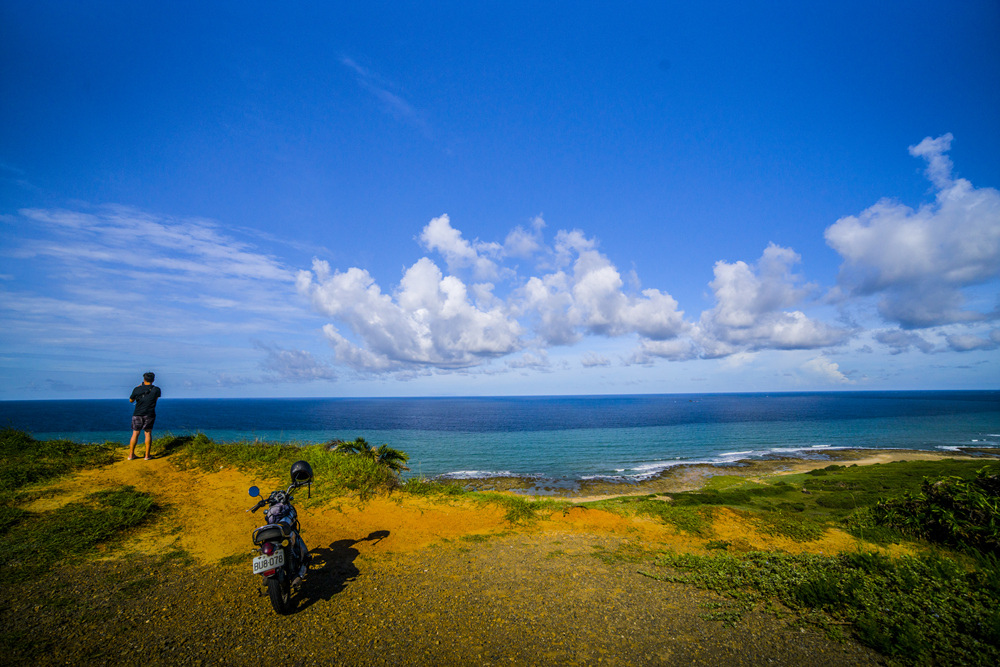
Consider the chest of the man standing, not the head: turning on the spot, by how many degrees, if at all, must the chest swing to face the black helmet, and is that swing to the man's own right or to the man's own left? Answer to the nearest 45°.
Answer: approximately 180°

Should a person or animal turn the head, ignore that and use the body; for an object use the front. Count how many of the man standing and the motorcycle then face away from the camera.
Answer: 2

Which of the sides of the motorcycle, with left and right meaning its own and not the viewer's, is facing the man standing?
front

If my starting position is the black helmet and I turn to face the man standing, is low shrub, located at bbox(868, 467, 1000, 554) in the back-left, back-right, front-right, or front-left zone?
back-right

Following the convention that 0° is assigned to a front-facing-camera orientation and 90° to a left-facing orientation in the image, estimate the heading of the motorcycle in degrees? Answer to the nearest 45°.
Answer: approximately 180°

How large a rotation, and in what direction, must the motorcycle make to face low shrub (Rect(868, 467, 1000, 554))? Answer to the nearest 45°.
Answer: approximately 90° to its right

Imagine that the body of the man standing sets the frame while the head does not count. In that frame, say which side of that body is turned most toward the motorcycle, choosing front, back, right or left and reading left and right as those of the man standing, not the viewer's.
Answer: back

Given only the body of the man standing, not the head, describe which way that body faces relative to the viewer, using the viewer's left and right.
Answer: facing away from the viewer
